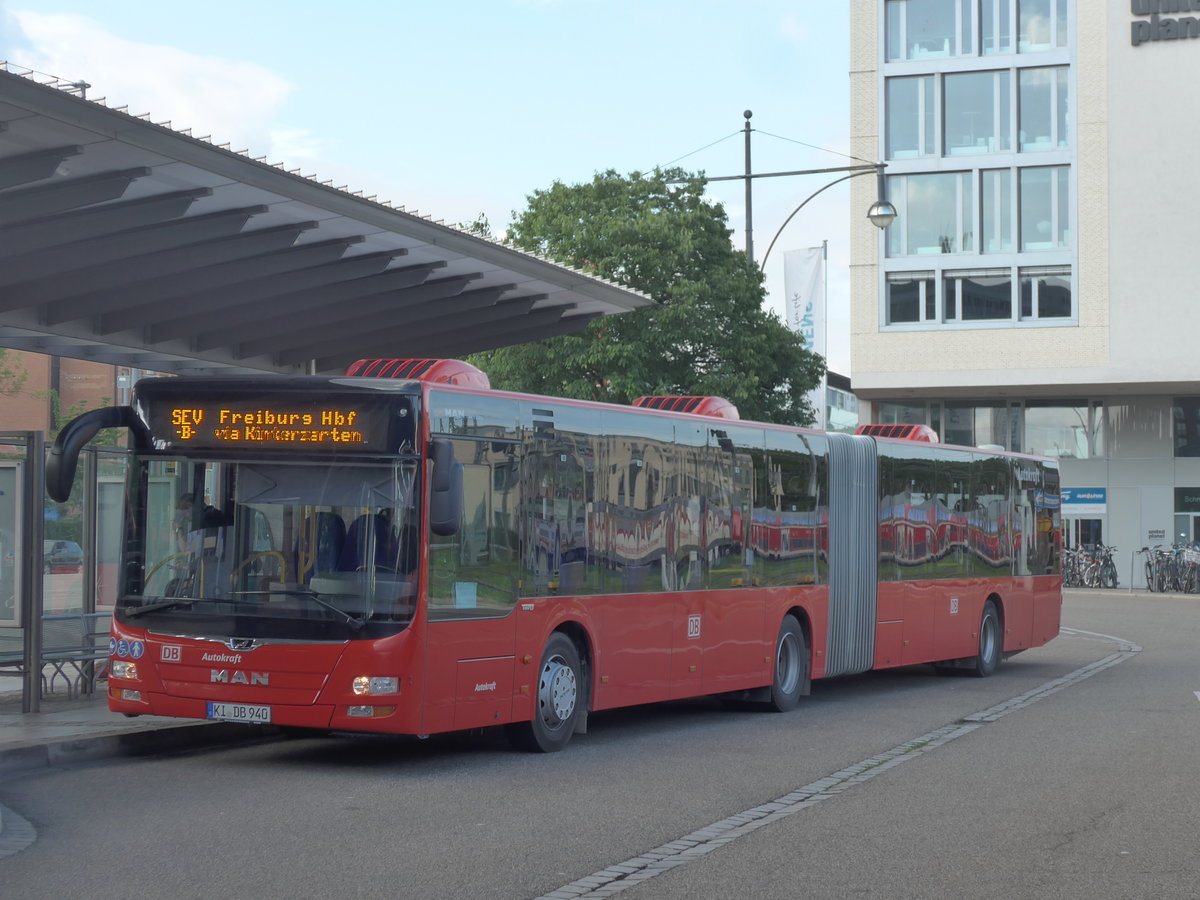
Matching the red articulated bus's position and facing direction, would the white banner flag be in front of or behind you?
behind

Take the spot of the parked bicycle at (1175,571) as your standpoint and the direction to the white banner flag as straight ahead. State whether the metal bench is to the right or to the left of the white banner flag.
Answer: left

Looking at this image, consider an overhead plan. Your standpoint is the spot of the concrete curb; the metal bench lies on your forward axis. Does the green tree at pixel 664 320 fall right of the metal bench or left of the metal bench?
right

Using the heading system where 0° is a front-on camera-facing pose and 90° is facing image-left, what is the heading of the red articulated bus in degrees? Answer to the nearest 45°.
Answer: approximately 45°

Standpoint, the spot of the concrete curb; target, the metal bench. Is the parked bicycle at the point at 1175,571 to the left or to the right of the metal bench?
right

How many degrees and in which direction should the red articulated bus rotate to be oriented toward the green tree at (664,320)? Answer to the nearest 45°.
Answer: approximately 135° to its right

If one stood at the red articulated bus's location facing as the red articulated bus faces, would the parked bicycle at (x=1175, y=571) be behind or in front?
behind

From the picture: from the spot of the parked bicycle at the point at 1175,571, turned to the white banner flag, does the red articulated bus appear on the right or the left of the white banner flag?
left

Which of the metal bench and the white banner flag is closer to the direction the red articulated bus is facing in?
the metal bench

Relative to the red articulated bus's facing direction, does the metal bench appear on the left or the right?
on its right
